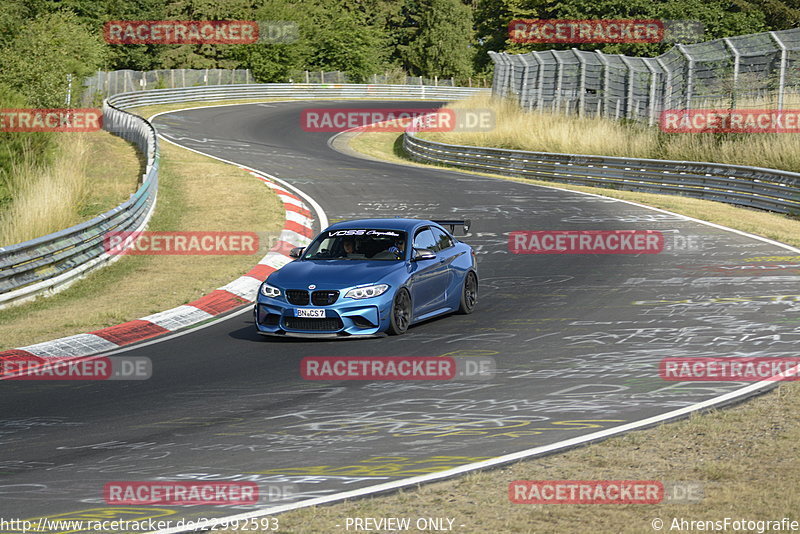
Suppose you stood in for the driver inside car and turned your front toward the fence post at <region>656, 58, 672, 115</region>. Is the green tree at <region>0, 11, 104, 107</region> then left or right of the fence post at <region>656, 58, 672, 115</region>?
left

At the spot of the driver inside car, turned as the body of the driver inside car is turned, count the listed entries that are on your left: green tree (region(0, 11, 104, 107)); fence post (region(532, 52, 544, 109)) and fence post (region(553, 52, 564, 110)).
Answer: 0

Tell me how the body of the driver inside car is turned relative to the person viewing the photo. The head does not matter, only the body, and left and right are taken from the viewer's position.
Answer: facing the viewer and to the left of the viewer

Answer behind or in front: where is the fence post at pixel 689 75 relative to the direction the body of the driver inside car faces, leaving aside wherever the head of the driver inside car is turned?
behind

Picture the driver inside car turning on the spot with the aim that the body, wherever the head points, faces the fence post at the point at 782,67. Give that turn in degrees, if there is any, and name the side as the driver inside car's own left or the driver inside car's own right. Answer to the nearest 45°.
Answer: approximately 180°

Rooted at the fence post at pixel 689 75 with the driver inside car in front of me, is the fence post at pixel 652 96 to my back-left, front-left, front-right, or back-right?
back-right

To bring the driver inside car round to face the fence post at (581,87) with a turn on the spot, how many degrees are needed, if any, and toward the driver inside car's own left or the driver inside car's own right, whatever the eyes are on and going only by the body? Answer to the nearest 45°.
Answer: approximately 135° to the driver inside car's own right
